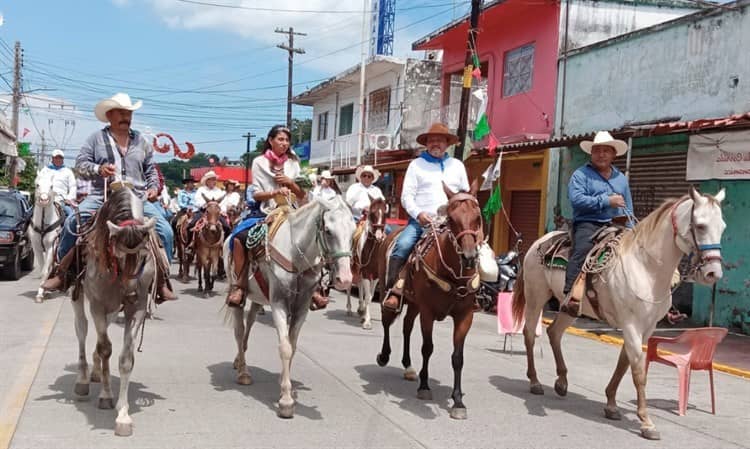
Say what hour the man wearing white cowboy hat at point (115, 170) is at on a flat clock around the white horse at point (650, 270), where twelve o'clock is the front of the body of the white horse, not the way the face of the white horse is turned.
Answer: The man wearing white cowboy hat is roughly at 4 o'clock from the white horse.

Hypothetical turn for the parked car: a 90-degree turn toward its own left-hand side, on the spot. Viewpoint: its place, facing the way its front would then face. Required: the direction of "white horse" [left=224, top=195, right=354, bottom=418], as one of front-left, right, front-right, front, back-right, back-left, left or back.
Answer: right

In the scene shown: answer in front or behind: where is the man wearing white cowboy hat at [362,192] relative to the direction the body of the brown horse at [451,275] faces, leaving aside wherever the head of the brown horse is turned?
behind

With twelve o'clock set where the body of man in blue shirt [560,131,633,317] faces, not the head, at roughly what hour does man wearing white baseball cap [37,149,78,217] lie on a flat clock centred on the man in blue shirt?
The man wearing white baseball cap is roughly at 5 o'clock from the man in blue shirt.

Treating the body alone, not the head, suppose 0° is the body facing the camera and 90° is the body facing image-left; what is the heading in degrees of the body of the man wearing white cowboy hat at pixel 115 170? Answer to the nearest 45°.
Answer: approximately 0°

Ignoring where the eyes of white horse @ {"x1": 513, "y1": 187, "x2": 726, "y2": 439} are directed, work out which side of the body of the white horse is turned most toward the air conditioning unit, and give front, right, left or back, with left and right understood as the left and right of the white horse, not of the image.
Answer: back

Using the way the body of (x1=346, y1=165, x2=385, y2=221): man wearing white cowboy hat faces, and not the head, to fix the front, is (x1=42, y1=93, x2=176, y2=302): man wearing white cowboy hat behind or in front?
in front

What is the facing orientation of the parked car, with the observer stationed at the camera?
facing the viewer

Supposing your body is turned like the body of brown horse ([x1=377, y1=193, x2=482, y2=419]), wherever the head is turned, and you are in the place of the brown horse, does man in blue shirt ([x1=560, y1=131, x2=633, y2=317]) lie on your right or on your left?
on your left

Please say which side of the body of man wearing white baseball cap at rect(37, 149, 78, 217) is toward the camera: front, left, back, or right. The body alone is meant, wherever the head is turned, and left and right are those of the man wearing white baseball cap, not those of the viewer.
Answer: front

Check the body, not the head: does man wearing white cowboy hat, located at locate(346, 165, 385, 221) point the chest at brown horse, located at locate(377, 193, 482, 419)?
yes

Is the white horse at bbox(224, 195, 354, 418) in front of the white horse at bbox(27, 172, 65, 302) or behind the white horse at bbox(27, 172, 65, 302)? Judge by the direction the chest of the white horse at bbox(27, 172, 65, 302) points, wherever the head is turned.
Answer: in front

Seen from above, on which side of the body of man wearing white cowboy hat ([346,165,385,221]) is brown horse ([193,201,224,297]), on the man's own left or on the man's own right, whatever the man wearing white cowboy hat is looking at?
on the man's own right

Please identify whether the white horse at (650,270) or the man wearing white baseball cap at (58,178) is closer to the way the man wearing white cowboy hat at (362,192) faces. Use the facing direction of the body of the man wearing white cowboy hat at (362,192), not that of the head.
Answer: the white horse
